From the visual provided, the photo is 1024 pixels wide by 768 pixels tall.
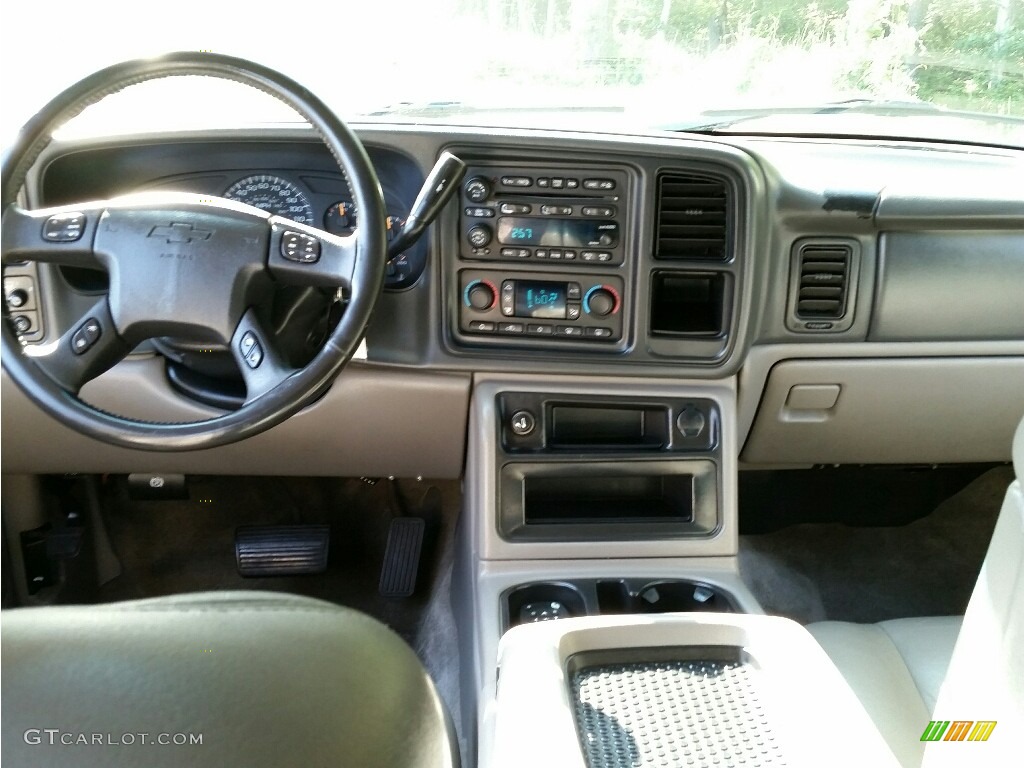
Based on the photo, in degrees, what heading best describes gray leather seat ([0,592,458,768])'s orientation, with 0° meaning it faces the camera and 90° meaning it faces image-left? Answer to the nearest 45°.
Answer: approximately 180°

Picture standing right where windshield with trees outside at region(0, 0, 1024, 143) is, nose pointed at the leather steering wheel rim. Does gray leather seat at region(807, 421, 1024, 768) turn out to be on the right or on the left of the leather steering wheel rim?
left

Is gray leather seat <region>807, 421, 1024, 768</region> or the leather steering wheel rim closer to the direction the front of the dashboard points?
the gray leather seat

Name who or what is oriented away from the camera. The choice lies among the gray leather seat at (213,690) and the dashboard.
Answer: the gray leather seat

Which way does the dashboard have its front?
toward the camera

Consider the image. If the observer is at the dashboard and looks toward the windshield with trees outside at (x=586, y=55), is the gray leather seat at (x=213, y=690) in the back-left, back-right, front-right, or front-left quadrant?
back-left

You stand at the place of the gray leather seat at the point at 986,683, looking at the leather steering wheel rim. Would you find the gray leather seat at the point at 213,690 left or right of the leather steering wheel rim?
left

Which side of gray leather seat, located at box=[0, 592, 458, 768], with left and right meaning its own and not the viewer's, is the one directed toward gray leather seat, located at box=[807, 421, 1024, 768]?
right

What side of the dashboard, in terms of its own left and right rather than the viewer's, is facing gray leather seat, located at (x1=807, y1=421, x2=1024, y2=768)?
front

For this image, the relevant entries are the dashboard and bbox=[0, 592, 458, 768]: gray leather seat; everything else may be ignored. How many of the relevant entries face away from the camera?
1

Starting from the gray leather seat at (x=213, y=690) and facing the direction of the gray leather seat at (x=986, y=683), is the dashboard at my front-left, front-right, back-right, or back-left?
front-left

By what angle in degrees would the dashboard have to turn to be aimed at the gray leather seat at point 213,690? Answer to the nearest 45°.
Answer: approximately 45° to its right

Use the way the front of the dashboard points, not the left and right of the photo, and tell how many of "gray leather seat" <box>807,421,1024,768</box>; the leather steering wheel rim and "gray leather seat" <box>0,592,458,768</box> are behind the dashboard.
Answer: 0

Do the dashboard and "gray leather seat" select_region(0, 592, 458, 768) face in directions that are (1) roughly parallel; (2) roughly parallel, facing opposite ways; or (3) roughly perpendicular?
roughly parallel, facing opposite ways
